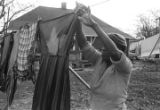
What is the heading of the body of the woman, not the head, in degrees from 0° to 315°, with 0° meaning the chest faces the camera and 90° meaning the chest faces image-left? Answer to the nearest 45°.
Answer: approximately 45°

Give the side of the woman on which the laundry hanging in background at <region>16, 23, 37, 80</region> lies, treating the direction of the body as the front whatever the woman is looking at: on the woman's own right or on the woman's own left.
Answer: on the woman's own right

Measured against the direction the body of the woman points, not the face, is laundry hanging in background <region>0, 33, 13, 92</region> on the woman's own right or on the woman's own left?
on the woman's own right
